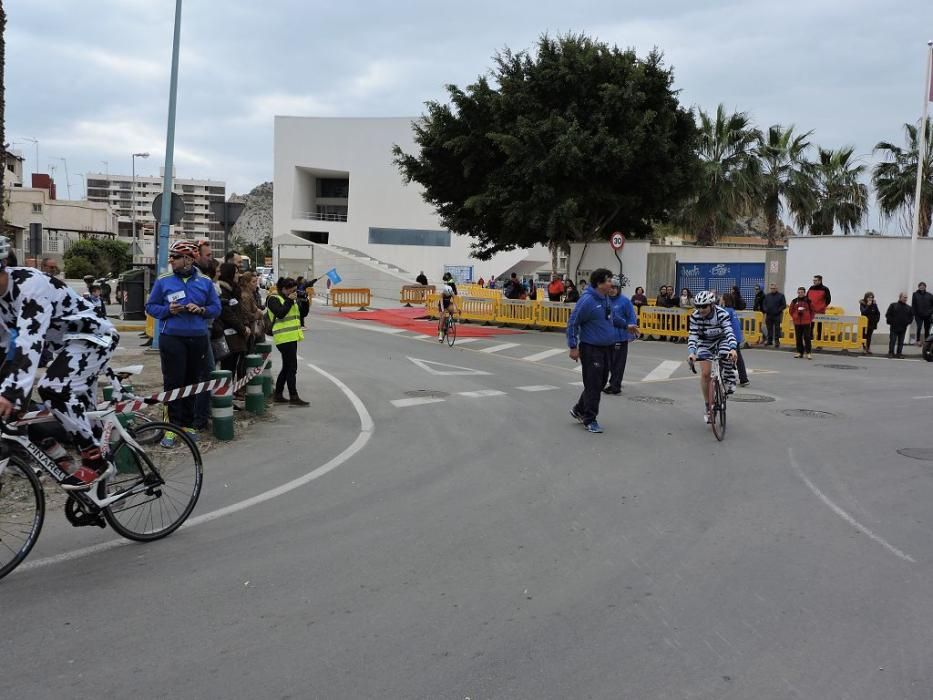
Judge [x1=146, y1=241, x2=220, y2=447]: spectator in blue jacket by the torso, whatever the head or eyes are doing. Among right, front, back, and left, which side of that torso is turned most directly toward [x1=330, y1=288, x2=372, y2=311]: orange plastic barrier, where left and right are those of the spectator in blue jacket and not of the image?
back

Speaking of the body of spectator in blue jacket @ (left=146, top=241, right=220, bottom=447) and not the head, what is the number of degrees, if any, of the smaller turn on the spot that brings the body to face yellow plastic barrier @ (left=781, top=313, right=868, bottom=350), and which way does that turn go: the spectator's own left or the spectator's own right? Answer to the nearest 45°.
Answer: approximately 135° to the spectator's own left

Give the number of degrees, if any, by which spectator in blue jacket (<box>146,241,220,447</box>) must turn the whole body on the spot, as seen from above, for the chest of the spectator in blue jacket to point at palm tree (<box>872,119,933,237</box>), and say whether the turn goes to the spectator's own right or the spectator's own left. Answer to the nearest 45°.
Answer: approximately 135° to the spectator's own left

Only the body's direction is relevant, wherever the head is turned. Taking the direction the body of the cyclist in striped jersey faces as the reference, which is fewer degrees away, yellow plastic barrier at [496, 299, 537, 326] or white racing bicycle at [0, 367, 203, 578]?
the white racing bicycle

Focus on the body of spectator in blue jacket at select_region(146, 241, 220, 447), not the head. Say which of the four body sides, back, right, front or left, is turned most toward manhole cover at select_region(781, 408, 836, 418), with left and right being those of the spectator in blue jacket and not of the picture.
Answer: left

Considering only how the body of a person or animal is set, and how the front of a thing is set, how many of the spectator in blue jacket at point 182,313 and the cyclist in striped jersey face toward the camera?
2

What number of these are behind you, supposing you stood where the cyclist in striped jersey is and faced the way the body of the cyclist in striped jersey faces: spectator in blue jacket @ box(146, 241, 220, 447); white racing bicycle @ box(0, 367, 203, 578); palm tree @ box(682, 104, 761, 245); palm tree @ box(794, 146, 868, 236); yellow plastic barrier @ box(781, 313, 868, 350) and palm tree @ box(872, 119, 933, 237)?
4

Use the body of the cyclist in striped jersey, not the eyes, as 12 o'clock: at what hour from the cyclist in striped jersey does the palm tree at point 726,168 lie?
The palm tree is roughly at 6 o'clock from the cyclist in striped jersey.

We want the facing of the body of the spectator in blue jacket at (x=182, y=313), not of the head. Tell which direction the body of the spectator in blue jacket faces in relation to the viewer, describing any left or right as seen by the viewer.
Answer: facing the viewer

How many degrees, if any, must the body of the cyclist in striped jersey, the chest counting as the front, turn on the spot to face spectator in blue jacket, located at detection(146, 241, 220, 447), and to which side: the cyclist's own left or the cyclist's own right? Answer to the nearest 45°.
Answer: approximately 45° to the cyclist's own right

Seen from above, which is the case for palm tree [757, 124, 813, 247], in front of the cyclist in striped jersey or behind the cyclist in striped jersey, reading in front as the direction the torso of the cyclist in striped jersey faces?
behind

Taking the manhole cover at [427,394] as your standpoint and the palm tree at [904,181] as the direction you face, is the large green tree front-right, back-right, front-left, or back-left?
front-left

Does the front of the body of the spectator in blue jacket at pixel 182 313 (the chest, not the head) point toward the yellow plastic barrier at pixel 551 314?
no

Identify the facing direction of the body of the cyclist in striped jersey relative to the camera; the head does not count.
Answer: toward the camera

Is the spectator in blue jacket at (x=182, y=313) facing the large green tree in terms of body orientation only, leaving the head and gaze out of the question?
no

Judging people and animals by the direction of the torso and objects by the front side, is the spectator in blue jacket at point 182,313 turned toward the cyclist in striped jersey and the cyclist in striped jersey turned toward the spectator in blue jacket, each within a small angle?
no

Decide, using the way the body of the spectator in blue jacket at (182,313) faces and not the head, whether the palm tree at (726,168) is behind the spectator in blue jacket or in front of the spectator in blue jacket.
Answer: behind
